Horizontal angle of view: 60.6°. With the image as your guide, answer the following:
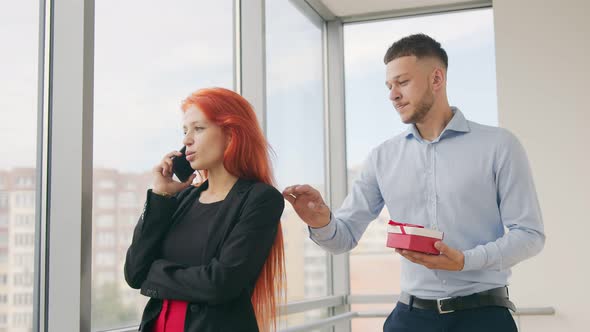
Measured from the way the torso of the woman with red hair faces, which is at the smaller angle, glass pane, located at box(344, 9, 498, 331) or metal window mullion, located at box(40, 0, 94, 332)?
the metal window mullion

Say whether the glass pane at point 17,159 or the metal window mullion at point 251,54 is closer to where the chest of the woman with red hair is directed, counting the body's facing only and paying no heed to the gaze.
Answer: the glass pane

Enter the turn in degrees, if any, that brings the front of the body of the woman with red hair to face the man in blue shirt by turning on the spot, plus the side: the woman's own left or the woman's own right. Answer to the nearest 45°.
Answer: approximately 135° to the woman's own left

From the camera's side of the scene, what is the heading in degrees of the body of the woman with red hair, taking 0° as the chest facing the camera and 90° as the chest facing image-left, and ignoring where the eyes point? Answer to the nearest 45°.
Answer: approximately 45°

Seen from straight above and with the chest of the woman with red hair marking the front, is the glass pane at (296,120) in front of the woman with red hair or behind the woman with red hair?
behind

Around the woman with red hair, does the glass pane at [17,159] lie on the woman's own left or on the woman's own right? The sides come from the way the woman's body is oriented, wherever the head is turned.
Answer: on the woman's own right

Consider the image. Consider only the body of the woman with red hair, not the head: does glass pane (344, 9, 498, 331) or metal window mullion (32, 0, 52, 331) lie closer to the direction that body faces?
the metal window mullion

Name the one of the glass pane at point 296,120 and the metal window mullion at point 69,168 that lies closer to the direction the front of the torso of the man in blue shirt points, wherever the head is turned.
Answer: the metal window mullion
